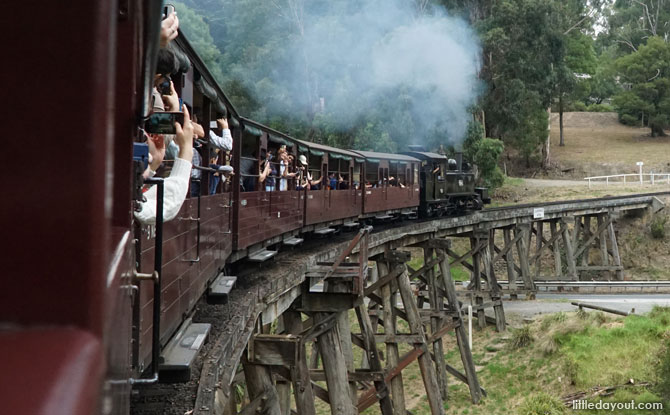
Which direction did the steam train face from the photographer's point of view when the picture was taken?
facing away from the viewer and to the right of the viewer

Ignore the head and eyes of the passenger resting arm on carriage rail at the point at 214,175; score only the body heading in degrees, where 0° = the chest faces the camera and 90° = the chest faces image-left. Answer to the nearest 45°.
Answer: approximately 270°

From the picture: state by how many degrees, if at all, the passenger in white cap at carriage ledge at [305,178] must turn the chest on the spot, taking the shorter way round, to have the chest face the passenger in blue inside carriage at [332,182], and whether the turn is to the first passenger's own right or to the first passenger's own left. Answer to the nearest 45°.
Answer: approximately 135° to the first passenger's own left

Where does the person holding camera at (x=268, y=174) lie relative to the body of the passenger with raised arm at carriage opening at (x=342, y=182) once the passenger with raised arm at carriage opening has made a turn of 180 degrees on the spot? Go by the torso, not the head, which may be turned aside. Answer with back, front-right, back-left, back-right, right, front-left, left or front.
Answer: back-left

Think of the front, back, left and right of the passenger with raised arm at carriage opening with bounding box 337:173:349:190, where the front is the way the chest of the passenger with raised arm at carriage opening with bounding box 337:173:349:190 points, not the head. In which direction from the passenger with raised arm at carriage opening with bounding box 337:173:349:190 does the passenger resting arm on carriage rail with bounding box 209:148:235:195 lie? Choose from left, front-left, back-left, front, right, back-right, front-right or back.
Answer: front-right

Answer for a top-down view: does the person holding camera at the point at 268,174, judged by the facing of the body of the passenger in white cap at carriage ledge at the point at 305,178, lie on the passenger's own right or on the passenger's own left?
on the passenger's own right

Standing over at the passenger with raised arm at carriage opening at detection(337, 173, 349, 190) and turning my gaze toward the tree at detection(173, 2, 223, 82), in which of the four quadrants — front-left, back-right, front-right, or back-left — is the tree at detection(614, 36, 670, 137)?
front-right

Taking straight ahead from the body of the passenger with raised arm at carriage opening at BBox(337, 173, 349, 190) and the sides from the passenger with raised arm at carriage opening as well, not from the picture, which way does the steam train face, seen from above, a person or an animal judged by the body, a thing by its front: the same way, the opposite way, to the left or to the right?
to the left

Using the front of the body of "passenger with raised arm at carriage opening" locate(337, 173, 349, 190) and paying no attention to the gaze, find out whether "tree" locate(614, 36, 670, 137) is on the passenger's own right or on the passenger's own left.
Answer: on the passenger's own left

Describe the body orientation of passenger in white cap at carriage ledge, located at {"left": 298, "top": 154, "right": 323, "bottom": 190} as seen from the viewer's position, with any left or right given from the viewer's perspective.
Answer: facing the viewer and to the right of the viewer

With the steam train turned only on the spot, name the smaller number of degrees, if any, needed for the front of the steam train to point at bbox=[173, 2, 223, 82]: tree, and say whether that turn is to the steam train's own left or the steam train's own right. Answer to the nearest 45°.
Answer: approximately 45° to the steam train's own left

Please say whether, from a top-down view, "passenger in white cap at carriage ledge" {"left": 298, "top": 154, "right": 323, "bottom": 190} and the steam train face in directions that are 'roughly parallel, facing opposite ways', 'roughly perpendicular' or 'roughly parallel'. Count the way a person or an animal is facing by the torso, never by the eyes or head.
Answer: roughly perpendicular
